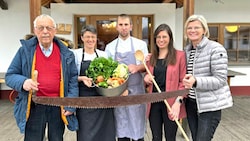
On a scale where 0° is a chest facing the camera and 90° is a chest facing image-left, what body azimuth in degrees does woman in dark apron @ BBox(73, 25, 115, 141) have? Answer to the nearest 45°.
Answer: approximately 0°

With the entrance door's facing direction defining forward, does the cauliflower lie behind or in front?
in front

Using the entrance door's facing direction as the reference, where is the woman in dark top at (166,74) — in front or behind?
in front

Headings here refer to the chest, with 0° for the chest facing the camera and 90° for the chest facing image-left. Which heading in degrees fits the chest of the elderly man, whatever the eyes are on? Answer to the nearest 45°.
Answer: approximately 0°
